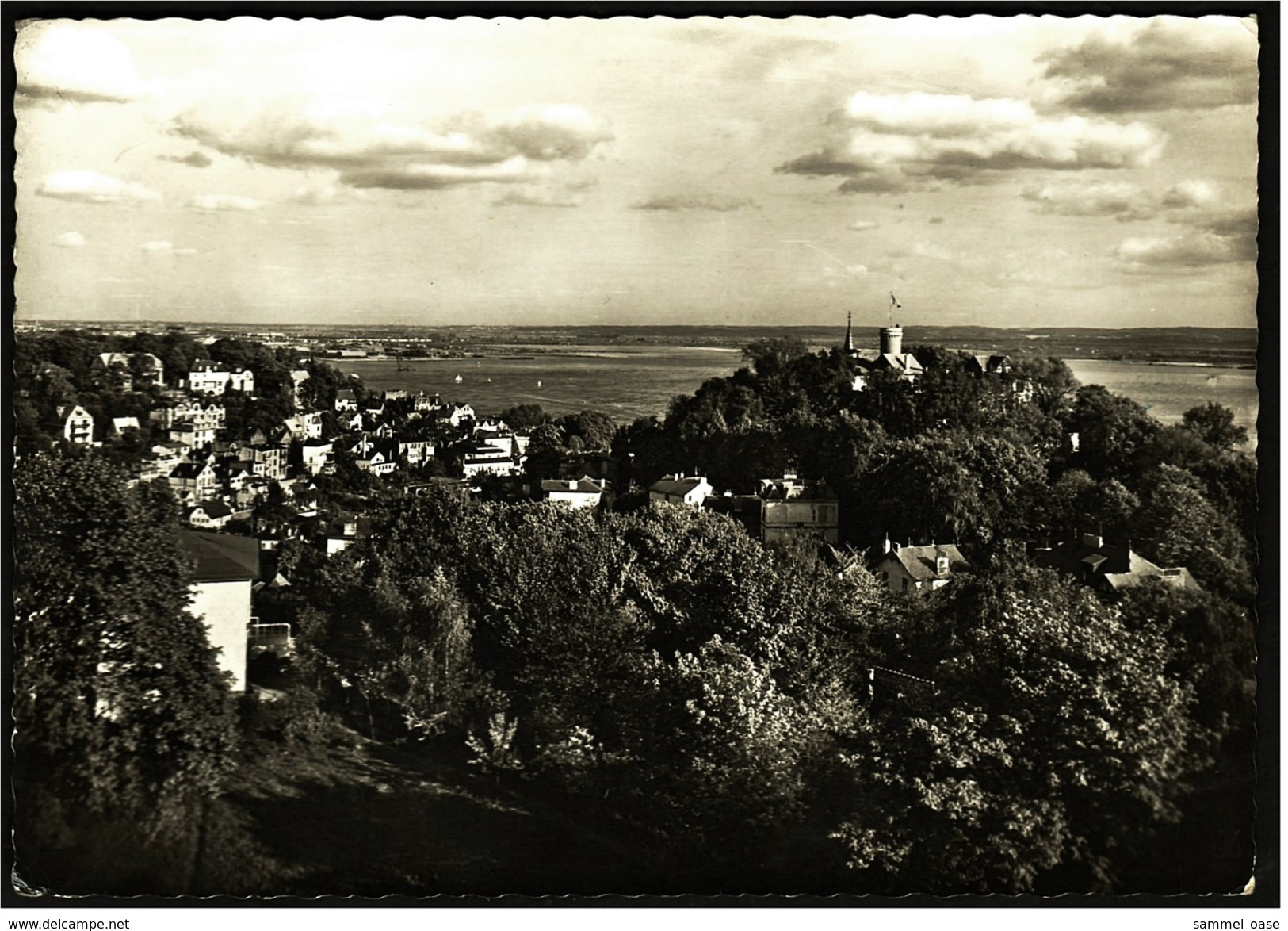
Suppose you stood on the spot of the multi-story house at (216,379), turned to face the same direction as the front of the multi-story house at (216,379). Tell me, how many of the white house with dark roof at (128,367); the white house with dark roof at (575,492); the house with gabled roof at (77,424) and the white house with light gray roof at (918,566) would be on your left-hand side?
2

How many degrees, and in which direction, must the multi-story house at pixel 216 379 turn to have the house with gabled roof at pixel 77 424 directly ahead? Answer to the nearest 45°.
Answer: approximately 45° to its right

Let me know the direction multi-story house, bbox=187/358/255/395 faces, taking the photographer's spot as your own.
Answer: facing the viewer

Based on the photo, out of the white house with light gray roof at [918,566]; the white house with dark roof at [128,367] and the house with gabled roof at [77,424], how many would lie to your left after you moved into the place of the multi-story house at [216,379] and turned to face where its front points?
1

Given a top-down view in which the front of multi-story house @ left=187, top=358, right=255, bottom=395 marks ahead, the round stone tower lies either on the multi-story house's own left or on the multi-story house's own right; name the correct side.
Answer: on the multi-story house's own left

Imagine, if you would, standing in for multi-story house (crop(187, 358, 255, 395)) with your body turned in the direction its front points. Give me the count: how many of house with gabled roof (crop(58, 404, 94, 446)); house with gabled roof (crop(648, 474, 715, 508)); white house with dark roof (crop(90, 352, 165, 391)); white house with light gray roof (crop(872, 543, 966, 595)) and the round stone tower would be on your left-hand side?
3

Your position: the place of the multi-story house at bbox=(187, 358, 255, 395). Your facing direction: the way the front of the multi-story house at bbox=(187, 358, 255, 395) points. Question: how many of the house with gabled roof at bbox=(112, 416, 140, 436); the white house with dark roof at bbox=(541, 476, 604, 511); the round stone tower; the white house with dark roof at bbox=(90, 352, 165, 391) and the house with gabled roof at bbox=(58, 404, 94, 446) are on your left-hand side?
2

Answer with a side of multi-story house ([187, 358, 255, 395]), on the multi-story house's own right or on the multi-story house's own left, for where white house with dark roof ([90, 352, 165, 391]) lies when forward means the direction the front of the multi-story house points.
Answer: on the multi-story house's own right

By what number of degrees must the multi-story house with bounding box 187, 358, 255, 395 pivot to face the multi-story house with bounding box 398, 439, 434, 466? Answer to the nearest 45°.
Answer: approximately 90° to its left

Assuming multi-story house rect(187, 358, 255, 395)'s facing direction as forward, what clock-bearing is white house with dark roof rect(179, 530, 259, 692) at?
The white house with dark roof is roughly at 12 o'clock from the multi-story house.
